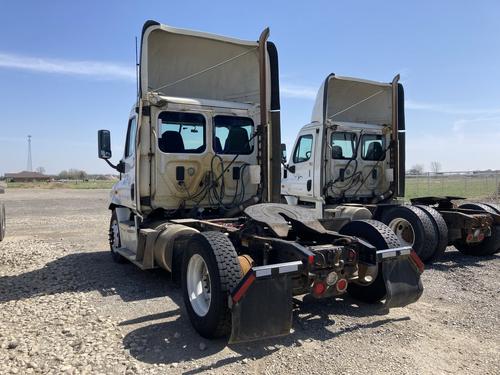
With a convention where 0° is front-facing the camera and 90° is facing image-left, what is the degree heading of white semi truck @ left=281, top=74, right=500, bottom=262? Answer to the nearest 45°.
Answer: approximately 135°

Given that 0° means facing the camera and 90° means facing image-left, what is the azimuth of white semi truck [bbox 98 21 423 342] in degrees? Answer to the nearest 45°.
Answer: approximately 135°

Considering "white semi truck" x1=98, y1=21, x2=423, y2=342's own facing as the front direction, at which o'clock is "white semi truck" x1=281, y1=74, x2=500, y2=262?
"white semi truck" x1=281, y1=74, x2=500, y2=262 is roughly at 3 o'clock from "white semi truck" x1=98, y1=21, x2=423, y2=342.

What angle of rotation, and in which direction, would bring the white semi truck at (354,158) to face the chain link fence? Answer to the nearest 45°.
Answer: approximately 45° to its right

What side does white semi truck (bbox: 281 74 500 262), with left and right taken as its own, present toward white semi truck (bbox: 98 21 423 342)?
left

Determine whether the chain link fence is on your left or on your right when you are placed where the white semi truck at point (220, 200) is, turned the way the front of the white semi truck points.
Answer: on your right
